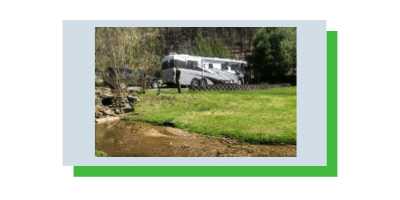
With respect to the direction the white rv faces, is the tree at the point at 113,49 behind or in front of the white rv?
behind

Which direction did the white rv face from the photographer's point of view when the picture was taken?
facing away from the viewer and to the right of the viewer

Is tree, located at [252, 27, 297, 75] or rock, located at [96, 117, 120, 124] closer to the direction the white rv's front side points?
the tree

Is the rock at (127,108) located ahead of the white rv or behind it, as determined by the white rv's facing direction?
behind

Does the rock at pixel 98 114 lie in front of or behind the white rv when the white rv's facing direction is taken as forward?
behind
